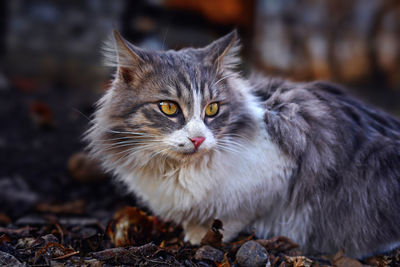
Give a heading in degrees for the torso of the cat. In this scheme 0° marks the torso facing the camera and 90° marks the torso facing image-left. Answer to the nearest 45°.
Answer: approximately 45°

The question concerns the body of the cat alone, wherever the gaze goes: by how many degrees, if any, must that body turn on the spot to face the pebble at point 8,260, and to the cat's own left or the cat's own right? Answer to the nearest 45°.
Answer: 0° — it already faces it
